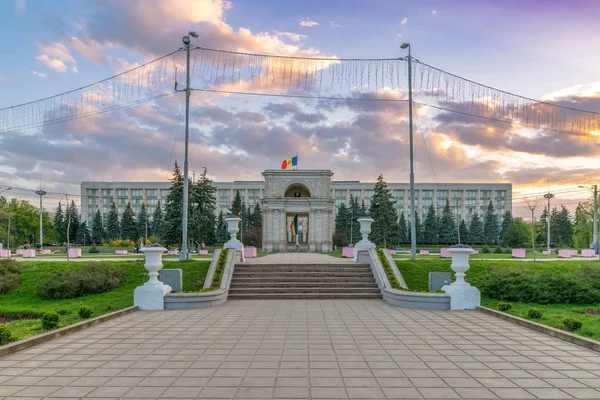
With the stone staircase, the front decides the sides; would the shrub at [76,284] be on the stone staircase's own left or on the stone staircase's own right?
on the stone staircase's own right

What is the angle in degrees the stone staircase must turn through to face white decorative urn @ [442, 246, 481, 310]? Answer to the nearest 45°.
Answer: approximately 45° to its left

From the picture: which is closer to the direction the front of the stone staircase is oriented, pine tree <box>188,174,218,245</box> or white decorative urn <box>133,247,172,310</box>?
the white decorative urn

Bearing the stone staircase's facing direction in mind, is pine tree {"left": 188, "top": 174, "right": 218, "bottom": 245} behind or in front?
behind

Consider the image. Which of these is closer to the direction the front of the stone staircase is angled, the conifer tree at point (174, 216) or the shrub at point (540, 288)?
the shrub

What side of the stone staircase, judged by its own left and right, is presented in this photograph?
front

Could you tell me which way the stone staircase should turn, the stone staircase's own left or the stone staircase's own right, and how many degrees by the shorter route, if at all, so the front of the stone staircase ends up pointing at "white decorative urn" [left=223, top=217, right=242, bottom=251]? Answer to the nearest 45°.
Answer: approximately 135° to the stone staircase's own right

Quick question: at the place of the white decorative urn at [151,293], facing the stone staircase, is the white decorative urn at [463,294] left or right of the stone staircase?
right

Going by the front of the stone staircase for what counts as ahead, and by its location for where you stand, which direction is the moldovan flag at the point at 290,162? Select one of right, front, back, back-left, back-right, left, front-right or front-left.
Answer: back

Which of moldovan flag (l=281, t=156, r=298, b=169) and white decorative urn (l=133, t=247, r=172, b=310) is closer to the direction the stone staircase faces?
the white decorative urn

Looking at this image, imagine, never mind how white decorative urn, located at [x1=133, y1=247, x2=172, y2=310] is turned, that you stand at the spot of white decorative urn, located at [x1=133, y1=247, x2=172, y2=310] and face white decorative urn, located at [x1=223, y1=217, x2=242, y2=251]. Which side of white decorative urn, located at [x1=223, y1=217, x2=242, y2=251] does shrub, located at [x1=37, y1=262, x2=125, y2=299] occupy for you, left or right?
left

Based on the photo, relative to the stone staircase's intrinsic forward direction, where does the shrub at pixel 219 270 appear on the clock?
The shrub is roughly at 3 o'clock from the stone staircase.

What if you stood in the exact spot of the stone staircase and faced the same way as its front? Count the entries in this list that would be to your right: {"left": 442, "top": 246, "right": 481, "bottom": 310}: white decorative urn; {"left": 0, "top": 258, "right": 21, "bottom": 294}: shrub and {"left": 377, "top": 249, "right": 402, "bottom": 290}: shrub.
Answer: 1

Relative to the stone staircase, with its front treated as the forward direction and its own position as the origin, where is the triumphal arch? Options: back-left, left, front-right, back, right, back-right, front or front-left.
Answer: back
